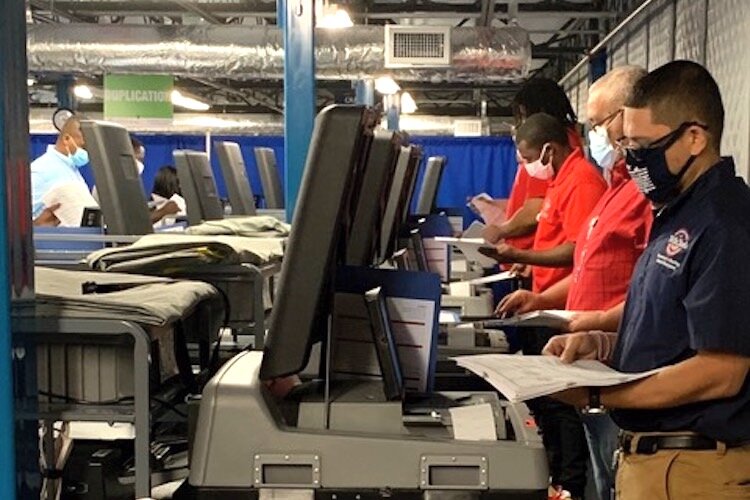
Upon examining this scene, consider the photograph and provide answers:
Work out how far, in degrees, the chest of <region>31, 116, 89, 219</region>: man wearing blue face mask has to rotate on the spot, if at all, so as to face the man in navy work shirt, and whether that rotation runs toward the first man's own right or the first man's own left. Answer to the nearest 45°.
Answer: approximately 90° to the first man's own right

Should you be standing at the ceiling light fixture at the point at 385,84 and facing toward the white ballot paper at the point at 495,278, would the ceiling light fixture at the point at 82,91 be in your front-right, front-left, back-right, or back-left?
back-right

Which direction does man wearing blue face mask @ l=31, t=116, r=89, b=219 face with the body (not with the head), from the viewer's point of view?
to the viewer's right

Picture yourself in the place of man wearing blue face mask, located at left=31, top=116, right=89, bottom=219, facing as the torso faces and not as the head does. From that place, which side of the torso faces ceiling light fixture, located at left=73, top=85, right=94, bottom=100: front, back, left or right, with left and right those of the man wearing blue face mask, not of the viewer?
left

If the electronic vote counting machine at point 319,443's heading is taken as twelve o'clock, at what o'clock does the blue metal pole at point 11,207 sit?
The blue metal pole is roughly at 7 o'clock from the electronic vote counting machine.

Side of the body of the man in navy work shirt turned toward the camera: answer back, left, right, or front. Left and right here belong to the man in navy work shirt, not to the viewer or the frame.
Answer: left

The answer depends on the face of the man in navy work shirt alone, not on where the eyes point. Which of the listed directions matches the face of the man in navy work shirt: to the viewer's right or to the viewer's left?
to the viewer's left

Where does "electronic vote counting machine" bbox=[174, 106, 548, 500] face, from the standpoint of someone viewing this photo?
facing to the right of the viewer

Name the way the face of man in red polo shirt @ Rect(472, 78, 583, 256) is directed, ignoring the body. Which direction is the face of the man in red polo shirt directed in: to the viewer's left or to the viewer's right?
to the viewer's left

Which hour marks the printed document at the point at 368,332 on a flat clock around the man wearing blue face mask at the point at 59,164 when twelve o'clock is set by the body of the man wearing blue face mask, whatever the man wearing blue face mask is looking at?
The printed document is roughly at 3 o'clock from the man wearing blue face mask.

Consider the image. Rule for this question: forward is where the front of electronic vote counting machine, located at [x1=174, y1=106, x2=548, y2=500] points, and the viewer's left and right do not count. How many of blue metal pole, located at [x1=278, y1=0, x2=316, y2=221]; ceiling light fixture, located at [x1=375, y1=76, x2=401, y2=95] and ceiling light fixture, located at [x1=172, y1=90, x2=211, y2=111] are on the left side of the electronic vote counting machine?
3

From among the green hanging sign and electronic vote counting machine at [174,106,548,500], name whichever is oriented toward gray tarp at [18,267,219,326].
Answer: the green hanging sign

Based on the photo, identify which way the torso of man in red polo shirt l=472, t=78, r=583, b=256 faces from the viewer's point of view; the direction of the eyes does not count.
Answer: to the viewer's left

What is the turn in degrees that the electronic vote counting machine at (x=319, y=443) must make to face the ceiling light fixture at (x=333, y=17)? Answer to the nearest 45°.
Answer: approximately 90° to its left
